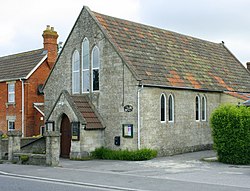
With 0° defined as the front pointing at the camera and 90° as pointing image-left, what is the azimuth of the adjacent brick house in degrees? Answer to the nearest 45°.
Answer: approximately 45°

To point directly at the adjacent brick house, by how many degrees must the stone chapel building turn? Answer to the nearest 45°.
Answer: approximately 90° to its right

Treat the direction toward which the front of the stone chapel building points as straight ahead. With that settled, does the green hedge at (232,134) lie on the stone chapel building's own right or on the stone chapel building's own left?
on the stone chapel building's own left

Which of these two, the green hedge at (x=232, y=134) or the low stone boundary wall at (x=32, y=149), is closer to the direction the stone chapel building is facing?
the low stone boundary wall

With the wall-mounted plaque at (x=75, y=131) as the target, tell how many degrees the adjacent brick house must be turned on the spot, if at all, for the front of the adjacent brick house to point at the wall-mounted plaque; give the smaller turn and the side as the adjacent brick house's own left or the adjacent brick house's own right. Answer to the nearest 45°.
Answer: approximately 45° to the adjacent brick house's own left

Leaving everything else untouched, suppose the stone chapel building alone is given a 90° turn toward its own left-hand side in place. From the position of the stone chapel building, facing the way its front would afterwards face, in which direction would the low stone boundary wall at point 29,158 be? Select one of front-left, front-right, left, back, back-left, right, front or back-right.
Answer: right

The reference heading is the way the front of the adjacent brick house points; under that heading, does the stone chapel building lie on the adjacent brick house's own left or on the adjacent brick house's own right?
on the adjacent brick house's own left

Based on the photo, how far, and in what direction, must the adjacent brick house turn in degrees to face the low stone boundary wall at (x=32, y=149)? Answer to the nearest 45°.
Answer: approximately 45° to its left

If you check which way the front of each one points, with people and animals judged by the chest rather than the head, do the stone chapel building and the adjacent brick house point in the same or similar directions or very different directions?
same or similar directions

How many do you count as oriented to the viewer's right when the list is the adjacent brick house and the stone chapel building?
0

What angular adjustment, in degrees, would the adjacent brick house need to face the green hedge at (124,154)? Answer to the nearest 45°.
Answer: approximately 45° to its left

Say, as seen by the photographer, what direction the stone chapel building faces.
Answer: facing the viewer and to the left of the viewer

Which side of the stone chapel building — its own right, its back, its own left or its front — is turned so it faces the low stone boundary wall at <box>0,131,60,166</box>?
front
